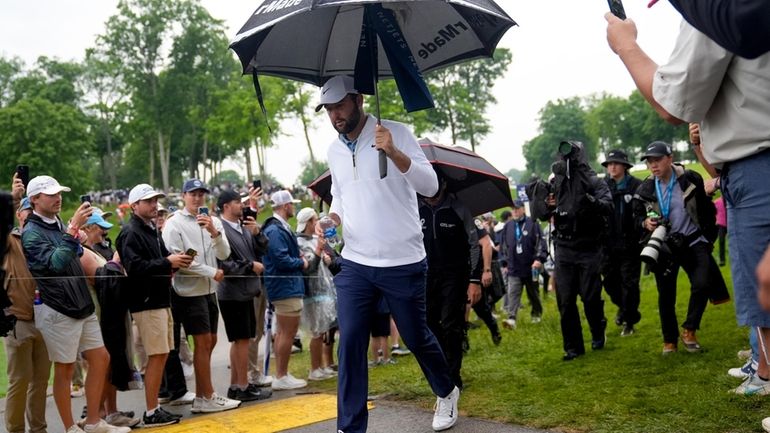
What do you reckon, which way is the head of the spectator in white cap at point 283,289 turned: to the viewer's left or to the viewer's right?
to the viewer's right

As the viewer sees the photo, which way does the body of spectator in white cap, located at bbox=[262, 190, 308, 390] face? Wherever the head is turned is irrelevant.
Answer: to the viewer's right

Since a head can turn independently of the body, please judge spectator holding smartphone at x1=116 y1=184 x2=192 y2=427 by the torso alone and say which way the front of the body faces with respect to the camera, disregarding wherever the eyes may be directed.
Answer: to the viewer's right

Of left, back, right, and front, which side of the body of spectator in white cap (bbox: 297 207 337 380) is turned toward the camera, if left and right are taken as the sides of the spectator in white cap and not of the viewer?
right

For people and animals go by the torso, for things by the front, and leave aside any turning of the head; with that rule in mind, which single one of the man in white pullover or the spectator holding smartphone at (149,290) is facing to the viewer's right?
the spectator holding smartphone

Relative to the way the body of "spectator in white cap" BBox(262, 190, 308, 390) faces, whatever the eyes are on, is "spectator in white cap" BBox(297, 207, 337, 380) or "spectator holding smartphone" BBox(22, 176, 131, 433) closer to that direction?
the spectator in white cap

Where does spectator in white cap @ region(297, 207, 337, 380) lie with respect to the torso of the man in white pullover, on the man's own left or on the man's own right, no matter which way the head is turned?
on the man's own right

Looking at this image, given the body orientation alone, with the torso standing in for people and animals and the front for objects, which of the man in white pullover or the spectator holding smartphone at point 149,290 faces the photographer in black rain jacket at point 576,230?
the spectator holding smartphone

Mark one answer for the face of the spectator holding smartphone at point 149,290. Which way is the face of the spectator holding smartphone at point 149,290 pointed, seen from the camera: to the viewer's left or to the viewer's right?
to the viewer's right

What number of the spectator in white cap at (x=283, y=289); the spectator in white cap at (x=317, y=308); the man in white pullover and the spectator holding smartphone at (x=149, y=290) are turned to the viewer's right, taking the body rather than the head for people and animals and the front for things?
3

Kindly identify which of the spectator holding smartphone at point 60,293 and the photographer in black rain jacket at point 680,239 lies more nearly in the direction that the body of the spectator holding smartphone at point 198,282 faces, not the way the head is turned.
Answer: the photographer in black rain jacket

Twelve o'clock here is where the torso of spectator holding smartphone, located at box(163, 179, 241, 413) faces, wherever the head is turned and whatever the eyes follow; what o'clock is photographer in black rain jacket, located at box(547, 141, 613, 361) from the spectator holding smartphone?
The photographer in black rain jacket is roughly at 11 o'clock from the spectator holding smartphone.

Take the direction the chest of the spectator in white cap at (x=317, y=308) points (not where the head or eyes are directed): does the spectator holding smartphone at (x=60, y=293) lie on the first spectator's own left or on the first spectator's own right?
on the first spectator's own right

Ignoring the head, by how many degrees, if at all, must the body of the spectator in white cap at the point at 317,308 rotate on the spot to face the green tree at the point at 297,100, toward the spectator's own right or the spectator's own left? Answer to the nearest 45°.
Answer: approximately 90° to the spectator's own left

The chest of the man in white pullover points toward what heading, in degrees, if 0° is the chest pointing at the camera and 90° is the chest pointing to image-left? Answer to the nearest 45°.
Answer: approximately 45°
